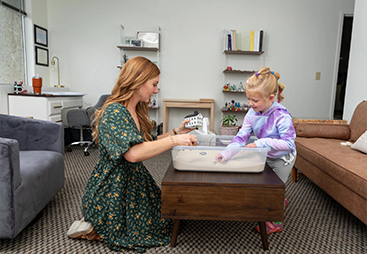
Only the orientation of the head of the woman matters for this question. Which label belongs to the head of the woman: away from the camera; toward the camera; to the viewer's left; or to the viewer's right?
to the viewer's right

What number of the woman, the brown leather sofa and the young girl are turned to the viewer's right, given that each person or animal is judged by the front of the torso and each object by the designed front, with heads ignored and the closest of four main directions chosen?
1

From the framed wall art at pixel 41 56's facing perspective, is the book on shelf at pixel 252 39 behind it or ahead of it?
ahead

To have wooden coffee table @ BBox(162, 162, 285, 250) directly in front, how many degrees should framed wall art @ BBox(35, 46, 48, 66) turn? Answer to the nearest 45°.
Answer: approximately 45° to its right

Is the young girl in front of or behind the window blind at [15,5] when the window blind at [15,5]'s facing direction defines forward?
in front

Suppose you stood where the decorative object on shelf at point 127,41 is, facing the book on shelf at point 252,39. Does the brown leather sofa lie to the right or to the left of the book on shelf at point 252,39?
right

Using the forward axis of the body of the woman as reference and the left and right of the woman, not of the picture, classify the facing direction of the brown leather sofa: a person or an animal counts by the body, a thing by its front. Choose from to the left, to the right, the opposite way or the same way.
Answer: the opposite way

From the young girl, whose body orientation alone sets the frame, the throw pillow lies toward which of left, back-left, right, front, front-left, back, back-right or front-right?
back

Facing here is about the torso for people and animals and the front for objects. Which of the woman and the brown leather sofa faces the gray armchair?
the brown leather sofa

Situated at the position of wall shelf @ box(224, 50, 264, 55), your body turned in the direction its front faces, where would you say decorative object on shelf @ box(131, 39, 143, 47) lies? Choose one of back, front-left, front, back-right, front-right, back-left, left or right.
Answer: right

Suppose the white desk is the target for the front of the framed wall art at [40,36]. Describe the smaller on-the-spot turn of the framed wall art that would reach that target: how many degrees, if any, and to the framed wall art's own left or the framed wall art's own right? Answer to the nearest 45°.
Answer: approximately 45° to the framed wall art's own right

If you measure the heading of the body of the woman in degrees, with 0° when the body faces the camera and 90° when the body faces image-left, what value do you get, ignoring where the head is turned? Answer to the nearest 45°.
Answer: approximately 270°
